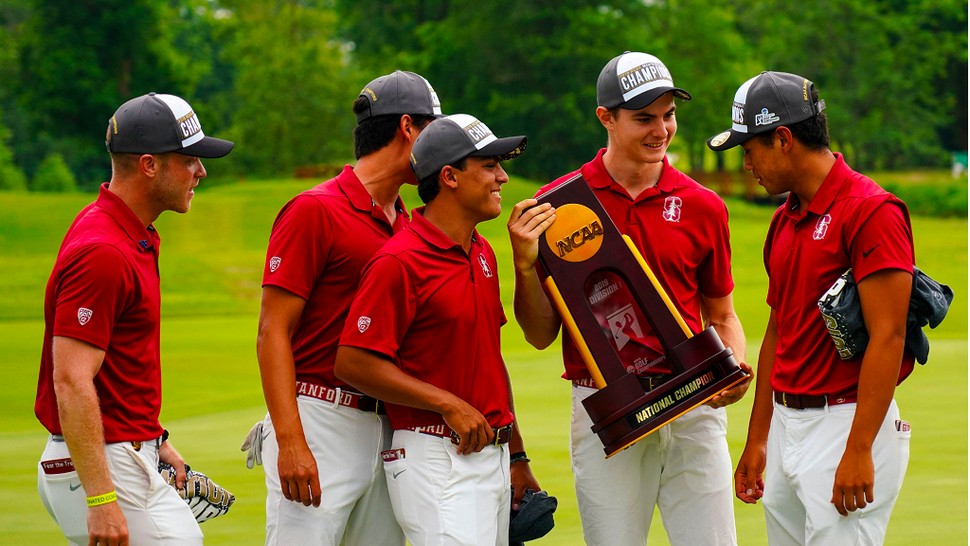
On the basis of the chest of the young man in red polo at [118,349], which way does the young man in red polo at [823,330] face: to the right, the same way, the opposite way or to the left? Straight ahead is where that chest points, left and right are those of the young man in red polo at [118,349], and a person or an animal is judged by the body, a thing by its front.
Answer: the opposite way

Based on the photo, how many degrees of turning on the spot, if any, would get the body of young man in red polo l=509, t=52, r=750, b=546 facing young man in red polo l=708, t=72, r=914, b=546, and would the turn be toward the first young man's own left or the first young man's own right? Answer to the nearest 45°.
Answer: approximately 45° to the first young man's own left

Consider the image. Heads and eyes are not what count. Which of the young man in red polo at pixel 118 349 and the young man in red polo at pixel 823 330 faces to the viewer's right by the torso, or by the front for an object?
the young man in red polo at pixel 118 349

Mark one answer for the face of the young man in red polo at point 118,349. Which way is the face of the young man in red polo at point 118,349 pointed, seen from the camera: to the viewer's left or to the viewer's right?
to the viewer's right

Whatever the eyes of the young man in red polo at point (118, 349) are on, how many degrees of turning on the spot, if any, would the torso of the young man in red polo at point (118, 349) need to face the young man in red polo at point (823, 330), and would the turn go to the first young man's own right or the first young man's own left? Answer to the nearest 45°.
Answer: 0° — they already face them

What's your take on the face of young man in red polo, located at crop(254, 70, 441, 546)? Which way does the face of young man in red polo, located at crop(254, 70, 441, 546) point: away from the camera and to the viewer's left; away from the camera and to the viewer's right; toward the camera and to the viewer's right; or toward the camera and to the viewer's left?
away from the camera and to the viewer's right

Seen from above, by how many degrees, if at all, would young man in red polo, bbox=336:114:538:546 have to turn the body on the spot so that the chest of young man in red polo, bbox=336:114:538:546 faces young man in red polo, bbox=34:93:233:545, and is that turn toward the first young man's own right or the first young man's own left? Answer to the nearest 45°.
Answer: approximately 135° to the first young man's own right

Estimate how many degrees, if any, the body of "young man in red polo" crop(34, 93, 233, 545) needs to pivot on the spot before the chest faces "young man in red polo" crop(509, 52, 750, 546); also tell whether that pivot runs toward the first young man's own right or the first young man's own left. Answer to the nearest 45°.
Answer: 0° — they already face them

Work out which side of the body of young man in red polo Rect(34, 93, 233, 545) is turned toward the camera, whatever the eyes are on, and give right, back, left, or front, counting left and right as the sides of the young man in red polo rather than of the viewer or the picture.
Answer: right

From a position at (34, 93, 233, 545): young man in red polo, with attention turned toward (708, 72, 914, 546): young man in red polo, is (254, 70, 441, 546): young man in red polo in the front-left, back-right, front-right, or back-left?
front-left

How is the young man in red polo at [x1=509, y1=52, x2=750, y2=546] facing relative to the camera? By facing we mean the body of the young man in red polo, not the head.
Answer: toward the camera

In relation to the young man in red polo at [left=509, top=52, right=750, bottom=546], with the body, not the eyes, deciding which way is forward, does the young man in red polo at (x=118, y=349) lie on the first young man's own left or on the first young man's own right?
on the first young man's own right
